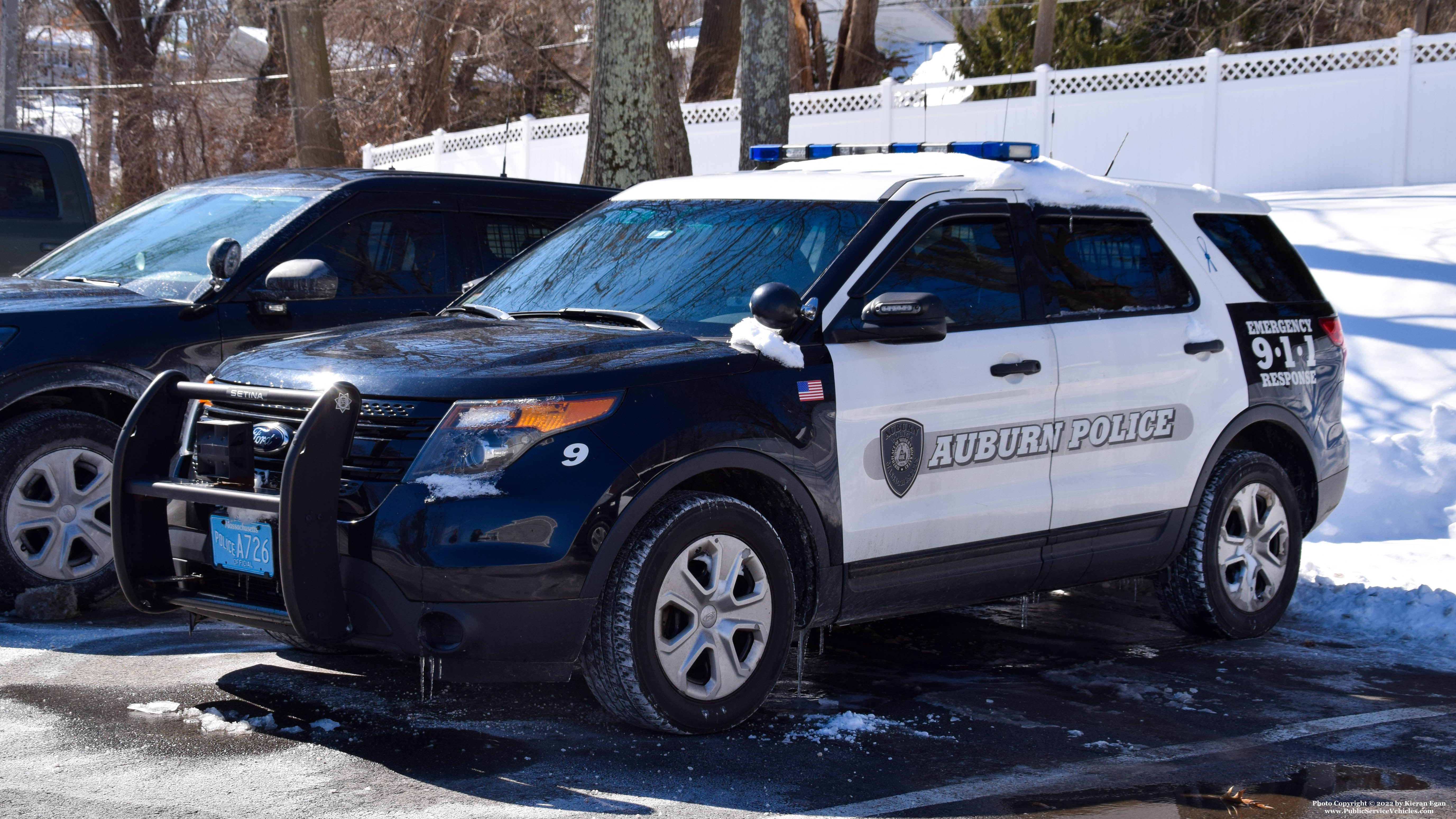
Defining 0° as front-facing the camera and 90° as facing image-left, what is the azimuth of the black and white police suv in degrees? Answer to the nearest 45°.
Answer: approximately 45°

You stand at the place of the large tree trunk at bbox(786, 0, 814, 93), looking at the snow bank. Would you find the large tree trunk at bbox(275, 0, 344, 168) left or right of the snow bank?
right

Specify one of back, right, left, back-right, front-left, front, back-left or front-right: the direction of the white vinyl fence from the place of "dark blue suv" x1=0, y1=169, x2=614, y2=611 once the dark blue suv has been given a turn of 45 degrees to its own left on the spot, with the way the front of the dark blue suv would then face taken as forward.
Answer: back-left

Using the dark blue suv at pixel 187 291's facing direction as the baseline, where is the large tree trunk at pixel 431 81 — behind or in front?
behind

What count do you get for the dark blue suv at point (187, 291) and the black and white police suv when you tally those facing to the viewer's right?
0

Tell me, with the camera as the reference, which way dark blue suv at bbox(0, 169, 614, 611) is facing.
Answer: facing the viewer and to the left of the viewer

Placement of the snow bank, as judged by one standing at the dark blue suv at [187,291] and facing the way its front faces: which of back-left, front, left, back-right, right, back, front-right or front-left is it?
back-left

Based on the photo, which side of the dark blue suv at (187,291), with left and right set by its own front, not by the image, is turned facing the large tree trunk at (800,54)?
back

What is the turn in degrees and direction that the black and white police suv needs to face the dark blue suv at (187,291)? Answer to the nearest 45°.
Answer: approximately 90° to its right

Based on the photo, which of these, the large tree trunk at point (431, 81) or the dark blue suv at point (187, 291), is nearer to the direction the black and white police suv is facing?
the dark blue suv

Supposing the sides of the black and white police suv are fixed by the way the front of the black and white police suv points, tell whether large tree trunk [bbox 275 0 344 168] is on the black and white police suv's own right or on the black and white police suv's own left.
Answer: on the black and white police suv's own right
